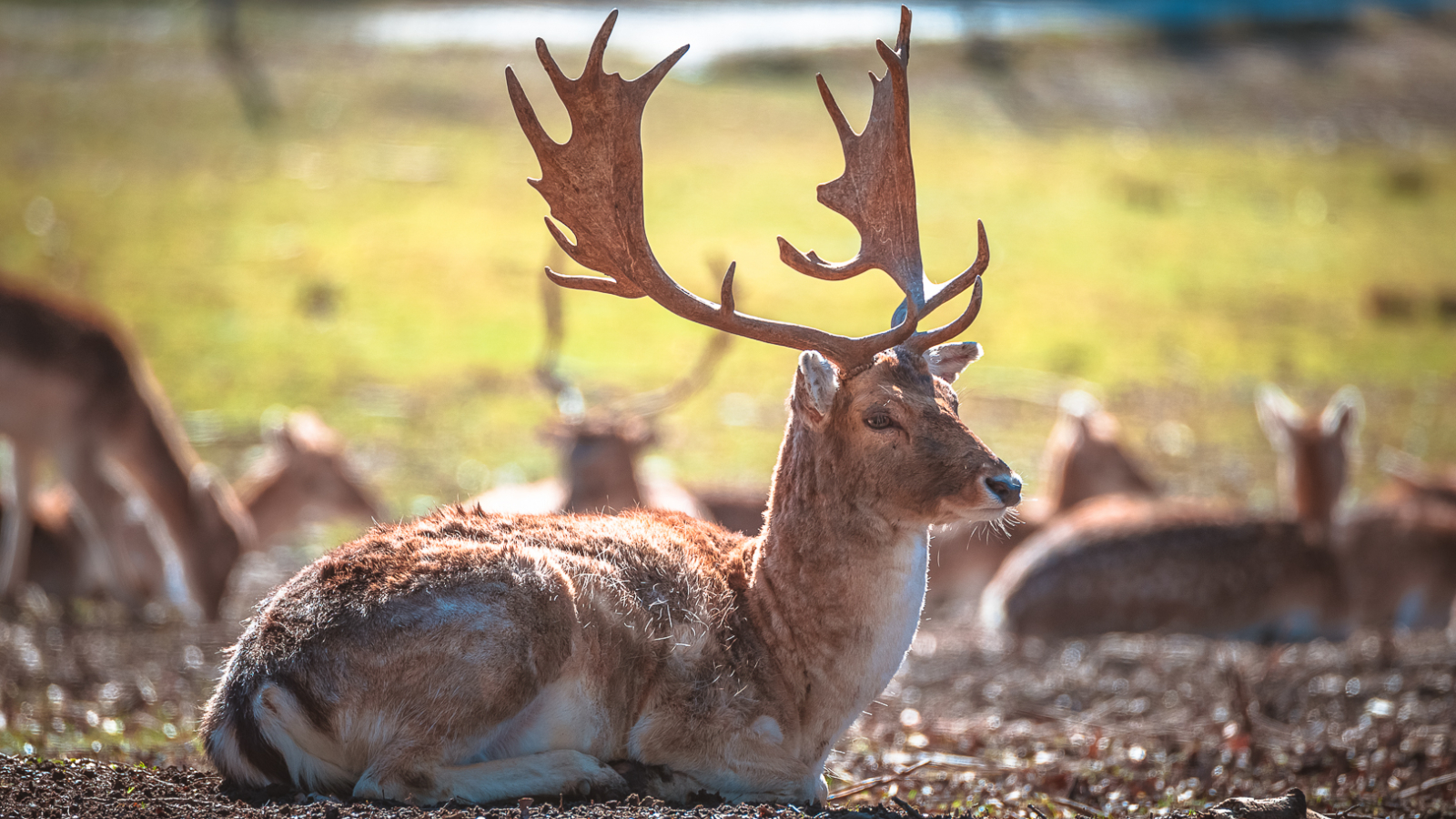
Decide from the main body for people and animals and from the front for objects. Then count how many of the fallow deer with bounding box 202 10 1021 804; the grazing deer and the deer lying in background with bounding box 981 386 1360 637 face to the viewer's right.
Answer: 3

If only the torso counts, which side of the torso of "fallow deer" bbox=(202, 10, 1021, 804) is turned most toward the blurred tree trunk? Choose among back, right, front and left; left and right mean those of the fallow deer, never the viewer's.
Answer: left

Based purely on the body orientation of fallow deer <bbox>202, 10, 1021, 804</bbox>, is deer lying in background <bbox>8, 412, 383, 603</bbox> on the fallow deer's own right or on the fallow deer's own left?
on the fallow deer's own left

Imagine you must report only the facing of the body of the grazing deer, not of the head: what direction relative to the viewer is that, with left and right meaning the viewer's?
facing to the right of the viewer

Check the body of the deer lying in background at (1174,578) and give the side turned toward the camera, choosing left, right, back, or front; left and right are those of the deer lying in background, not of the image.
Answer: right

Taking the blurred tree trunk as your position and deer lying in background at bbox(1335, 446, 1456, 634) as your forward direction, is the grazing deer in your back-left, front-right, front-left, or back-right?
front-right

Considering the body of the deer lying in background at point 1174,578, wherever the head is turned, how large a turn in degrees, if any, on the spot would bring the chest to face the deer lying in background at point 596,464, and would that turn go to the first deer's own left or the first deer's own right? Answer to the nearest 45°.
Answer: approximately 180°

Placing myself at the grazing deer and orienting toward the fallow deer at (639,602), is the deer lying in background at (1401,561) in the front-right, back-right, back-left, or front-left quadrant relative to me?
front-left

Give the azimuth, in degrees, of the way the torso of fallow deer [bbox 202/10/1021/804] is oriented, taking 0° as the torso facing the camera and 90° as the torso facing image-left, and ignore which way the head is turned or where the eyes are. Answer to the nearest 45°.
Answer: approximately 270°

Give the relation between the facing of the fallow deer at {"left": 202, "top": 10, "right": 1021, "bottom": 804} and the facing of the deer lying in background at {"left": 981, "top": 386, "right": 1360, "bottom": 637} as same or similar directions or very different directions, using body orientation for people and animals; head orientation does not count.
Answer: same or similar directions
